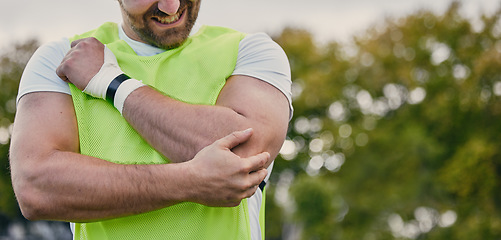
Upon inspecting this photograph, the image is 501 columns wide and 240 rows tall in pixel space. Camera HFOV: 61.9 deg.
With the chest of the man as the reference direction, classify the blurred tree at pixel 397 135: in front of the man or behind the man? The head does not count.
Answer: behind

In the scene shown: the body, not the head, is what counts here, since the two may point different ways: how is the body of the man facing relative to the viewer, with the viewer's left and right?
facing the viewer

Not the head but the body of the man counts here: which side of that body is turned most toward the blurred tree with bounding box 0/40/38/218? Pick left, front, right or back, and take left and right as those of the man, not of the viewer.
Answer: back

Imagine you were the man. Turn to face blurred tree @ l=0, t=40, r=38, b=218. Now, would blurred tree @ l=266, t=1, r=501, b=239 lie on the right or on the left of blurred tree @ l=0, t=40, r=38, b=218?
right
